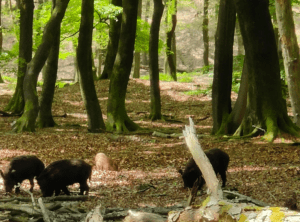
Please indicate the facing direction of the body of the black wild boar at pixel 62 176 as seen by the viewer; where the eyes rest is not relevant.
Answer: to the viewer's left
